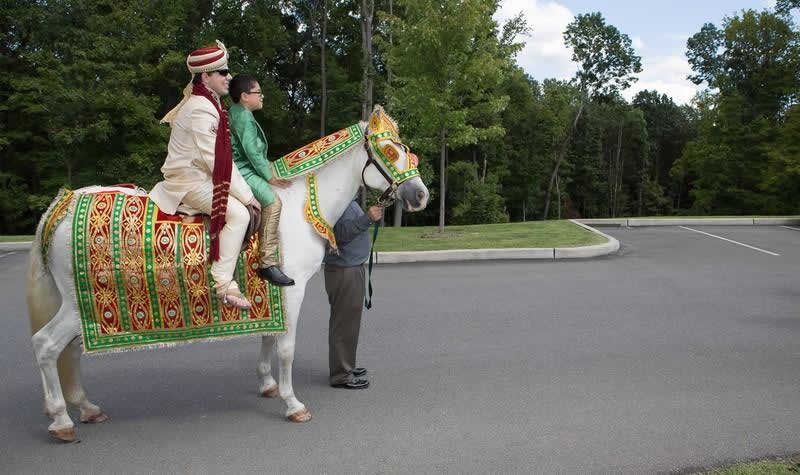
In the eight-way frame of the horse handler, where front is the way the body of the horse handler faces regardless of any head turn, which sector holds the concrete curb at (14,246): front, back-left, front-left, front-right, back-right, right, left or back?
back-left

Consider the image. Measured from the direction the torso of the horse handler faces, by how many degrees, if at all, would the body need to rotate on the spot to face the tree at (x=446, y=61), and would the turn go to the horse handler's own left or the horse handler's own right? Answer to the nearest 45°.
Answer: approximately 90° to the horse handler's own left

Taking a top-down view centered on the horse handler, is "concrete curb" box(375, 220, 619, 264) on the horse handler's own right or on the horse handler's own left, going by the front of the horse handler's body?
on the horse handler's own left

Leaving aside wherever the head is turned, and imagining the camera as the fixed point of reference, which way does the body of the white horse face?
to the viewer's right

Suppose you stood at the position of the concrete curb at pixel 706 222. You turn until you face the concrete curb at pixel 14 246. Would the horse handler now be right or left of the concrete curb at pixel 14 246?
left

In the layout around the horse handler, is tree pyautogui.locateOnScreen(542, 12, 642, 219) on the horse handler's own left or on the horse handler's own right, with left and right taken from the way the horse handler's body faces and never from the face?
on the horse handler's own left

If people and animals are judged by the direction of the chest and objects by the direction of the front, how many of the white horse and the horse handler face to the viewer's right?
2

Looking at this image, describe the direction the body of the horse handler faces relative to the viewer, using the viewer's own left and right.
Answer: facing to the right of the viewer

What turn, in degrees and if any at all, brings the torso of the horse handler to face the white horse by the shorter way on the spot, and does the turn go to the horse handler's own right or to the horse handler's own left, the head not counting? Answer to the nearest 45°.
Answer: approximately 135° to the horse handler's own right

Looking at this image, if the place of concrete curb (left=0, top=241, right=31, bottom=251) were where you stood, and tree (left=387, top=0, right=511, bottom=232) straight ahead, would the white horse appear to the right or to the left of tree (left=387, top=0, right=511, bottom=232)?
right

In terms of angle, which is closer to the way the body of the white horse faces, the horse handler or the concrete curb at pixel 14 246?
the horse handler

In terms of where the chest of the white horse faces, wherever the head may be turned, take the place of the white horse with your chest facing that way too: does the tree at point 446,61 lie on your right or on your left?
on your left
